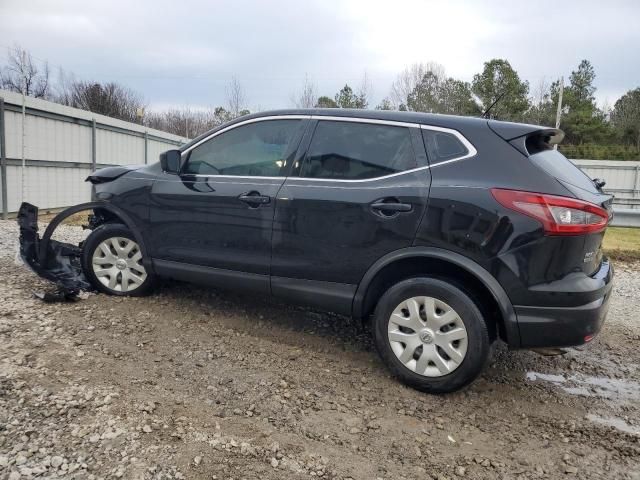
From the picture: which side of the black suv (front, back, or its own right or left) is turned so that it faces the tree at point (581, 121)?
right

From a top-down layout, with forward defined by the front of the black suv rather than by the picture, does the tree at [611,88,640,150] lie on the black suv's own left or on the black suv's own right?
on the black suv's own right

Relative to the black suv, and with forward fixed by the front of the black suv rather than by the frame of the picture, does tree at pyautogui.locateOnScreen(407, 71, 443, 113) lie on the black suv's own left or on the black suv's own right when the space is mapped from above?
on the black suv's own right

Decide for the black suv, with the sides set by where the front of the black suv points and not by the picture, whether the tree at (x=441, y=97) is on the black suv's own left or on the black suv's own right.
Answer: on the black suv's own right

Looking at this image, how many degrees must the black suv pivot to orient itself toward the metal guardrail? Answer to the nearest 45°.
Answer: approximately 90° to its right

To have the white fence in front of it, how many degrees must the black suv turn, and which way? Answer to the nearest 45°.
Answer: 0° — it already faces it

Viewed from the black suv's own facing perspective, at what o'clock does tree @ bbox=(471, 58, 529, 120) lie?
The tree is roughly at 2 o'clock from the black suv.

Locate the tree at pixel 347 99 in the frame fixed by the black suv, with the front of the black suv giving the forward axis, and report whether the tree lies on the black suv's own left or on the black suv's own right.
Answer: on the black suv's own right

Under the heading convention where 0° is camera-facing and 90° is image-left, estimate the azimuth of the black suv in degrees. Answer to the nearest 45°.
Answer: approximately 135°

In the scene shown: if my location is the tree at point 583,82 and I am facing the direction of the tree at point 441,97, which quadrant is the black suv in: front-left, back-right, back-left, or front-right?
front-left
